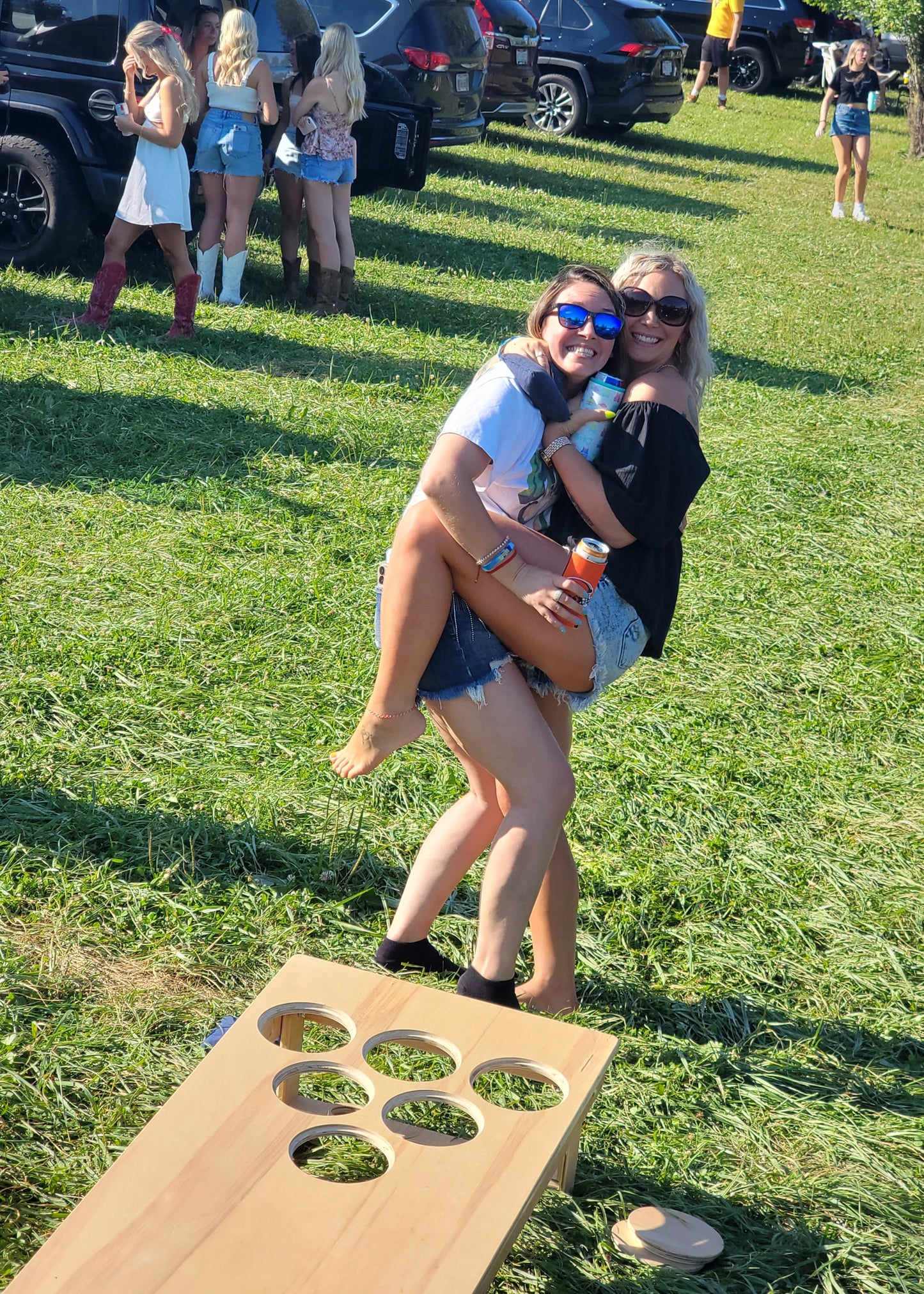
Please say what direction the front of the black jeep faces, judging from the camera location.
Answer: facing away from the viewer and to the left of the viewer

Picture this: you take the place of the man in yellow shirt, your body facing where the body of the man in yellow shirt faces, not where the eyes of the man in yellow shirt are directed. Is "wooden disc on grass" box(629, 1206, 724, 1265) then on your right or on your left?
on your left

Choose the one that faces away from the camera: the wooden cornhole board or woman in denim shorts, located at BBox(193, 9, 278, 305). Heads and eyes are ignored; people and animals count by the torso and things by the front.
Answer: the woman in denim shorts

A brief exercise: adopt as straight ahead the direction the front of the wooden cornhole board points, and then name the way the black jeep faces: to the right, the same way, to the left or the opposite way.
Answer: to the right

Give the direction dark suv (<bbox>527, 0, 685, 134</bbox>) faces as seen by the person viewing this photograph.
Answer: facing away from the viewer and to the left of the viewer

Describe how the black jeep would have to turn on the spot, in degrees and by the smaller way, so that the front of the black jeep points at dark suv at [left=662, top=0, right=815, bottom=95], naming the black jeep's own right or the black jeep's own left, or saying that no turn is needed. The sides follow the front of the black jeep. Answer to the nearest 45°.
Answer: approximately 90° to the black jeep's own right

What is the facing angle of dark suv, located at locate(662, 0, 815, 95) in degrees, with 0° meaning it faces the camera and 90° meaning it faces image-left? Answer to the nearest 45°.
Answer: approximately 135°

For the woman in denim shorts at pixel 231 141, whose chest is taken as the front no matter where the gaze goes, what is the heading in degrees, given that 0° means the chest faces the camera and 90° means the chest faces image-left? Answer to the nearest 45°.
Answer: approximately 180°

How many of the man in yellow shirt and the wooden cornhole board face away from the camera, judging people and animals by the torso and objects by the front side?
0
